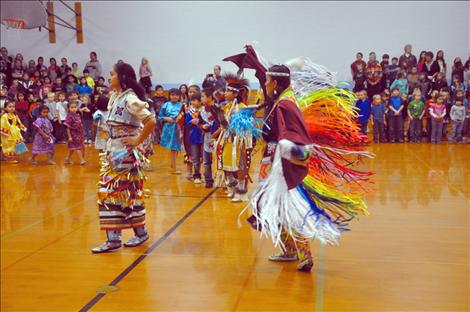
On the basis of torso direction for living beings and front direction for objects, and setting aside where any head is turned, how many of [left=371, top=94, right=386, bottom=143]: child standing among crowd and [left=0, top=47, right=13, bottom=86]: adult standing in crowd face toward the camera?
2

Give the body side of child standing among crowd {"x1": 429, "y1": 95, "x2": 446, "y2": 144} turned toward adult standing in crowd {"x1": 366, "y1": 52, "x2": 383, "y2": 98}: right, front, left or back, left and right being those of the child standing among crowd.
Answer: right

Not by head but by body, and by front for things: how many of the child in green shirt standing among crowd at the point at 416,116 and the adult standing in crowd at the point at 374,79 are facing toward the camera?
2

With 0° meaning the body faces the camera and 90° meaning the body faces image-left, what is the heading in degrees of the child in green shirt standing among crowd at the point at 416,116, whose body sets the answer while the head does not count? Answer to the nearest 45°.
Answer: approximately 0°

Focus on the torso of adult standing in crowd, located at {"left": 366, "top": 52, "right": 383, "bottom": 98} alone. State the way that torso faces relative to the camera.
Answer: toward the camera

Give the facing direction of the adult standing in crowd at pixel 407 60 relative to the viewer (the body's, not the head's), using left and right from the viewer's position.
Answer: facing the viewer

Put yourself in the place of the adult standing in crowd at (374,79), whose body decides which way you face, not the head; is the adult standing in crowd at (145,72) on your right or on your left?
on your right

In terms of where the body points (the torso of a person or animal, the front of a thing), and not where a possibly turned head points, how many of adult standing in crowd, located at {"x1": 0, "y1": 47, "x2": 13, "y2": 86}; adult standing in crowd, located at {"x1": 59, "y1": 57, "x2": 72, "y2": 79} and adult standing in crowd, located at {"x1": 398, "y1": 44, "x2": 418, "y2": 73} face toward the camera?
3

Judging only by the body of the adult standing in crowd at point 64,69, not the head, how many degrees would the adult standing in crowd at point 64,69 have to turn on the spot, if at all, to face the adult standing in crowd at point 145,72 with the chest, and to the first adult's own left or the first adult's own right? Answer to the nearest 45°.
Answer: approximately 90° to the first adult's own left
